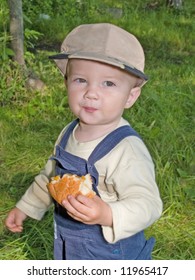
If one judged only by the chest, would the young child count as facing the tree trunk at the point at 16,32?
no

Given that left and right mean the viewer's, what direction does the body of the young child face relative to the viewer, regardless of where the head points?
facing the viewer and to the left of the viewer
